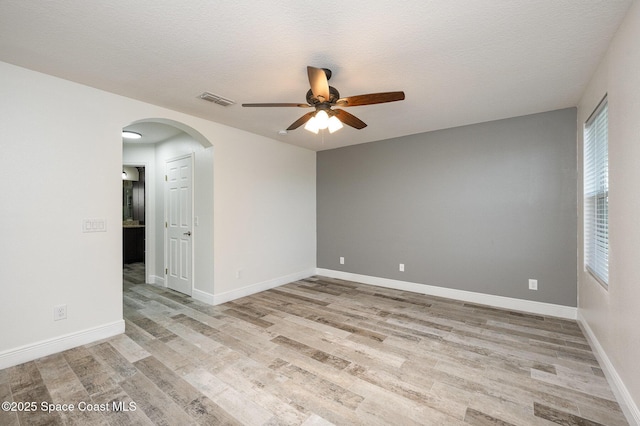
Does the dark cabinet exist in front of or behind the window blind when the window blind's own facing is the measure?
in front

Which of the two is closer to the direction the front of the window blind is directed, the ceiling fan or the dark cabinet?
the dark cabinet

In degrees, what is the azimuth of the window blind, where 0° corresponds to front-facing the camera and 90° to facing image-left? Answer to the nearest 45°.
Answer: approximately 90°

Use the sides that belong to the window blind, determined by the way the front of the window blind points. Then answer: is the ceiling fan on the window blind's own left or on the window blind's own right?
on the window blind's own left

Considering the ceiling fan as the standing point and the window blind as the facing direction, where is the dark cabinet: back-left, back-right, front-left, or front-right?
back-left

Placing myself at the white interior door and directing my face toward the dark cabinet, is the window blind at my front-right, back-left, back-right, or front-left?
back-right

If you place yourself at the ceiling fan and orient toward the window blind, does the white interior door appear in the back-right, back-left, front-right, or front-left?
back-left
